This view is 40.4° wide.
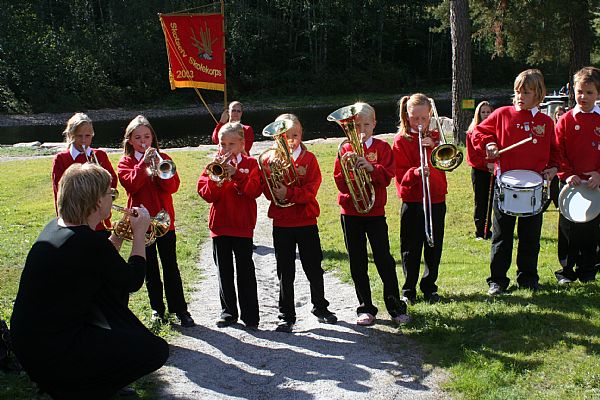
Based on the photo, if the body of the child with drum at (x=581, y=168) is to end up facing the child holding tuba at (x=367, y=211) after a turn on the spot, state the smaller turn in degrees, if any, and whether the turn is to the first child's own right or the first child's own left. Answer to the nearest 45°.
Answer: approximately 45° to the first child's own right

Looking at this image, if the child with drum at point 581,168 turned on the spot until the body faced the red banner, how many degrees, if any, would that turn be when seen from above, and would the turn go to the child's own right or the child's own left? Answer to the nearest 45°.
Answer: approximately 135° to the child's own right

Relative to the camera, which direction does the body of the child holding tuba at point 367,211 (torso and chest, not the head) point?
toward the camera

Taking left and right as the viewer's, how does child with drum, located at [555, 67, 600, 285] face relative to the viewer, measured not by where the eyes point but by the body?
facing the viewer

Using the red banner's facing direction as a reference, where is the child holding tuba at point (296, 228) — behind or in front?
in front

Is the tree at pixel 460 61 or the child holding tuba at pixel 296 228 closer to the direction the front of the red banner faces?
the child holding tuba

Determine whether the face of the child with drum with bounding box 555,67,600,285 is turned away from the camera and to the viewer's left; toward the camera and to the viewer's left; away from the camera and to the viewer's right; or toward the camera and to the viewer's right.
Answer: toward the camera and to the viewer's left

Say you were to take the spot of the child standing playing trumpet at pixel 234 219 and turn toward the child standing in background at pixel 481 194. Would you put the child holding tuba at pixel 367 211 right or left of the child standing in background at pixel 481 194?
right

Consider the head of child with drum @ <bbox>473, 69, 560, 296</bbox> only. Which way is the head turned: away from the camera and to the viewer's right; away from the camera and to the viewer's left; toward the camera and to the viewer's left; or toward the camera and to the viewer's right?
toward the camera and to the viewer's left

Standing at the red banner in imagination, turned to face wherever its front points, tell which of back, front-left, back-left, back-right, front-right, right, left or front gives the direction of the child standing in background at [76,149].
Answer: front

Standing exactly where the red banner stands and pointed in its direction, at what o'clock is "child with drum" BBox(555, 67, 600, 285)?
The child with drum is roughly at 11 o'clock from the red banner.
